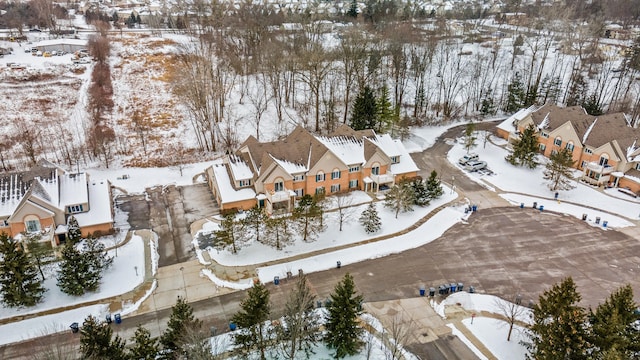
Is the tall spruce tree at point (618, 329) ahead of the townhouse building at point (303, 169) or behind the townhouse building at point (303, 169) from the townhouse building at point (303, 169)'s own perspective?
ahead

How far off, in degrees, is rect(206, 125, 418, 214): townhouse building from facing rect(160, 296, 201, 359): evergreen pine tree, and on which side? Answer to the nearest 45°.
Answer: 0° — it already faces it

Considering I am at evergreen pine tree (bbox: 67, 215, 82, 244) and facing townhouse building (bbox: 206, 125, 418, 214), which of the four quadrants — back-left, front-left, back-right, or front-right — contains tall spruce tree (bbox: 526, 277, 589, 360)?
front-right

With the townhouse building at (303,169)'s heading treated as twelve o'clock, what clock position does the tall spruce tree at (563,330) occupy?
The tall spruce tree is roughly at 11 o'clock from the townhouse building.

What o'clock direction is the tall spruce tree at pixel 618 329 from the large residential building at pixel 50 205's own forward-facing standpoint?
The tall spruce tree is roughly at 11 o'clock from the large residential building.

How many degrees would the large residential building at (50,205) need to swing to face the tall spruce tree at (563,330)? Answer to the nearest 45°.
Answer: approximately 45° to its left

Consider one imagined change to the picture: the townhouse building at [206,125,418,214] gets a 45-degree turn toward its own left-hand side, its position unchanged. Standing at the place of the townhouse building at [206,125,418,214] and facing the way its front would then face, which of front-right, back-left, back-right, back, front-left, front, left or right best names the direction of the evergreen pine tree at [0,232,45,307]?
right

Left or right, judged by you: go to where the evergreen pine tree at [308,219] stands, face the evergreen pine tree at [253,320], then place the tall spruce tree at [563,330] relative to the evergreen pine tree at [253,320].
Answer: left

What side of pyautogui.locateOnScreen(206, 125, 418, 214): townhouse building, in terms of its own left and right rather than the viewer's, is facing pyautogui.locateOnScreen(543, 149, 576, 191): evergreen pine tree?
left

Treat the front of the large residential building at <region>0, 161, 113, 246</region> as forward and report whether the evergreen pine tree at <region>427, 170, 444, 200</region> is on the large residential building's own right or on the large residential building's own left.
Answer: on the large residential building's own left

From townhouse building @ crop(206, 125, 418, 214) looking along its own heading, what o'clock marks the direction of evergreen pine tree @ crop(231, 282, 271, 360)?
The evergreen pine tree is roughly at 12 o'clock from the townhouse building.

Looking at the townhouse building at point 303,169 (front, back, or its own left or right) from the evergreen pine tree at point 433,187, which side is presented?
left

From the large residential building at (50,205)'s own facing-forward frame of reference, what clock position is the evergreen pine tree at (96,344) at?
The evergreen pine tree is roughly at 12 o'clock from the large residential building.

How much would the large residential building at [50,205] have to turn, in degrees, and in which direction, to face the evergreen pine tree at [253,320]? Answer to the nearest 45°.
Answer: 0° — it already faces it

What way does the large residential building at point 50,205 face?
toward the camera

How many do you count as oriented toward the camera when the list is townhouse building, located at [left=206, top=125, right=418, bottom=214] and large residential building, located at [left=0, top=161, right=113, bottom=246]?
2

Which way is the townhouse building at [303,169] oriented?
toward the camera
